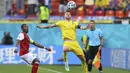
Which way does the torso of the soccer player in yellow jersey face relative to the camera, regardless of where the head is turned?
toward the camera
